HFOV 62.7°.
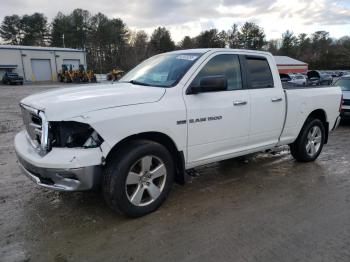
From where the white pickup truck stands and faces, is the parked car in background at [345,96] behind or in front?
behind

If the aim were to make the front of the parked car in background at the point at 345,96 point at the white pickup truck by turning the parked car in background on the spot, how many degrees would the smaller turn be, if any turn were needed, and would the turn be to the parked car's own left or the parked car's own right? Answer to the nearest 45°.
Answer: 0° — it already faces it

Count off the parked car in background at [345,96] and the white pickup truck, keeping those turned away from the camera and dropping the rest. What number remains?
0

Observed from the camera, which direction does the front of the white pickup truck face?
facing the viewer and to the left of the viewer

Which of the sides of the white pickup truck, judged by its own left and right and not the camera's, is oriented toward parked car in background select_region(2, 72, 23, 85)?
right

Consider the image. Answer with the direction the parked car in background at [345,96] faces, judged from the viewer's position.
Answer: facing the viewer

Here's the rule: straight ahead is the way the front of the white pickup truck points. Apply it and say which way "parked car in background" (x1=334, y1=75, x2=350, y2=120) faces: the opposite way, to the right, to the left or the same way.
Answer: the same way

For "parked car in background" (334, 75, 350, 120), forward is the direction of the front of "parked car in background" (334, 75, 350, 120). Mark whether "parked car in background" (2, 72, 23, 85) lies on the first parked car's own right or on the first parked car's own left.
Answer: on the first parked car's own right

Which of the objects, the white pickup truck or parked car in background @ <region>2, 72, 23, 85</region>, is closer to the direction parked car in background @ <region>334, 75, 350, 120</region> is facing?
the white pickup truck
